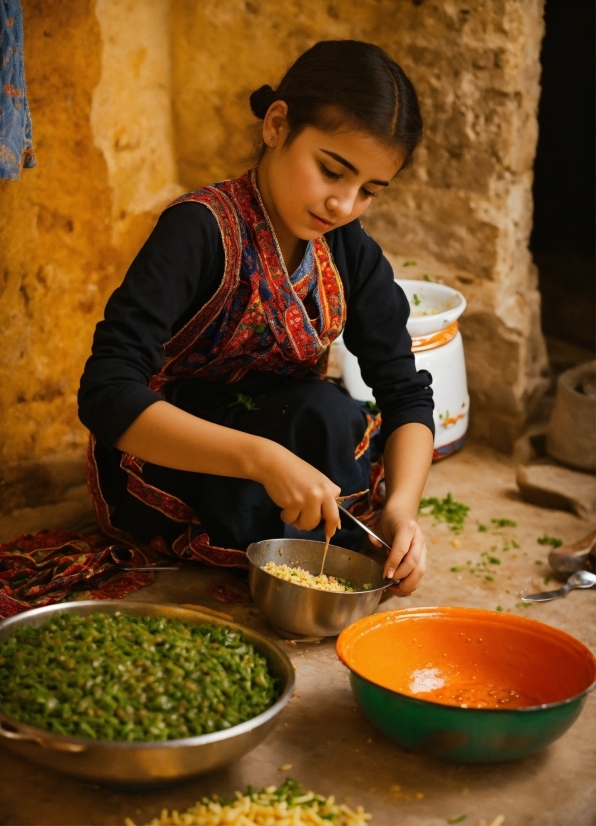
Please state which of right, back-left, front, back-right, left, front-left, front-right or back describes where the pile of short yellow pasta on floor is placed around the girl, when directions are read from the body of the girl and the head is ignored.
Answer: front-right

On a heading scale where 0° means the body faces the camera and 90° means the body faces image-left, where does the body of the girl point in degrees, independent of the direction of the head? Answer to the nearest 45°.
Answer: approximately 315°

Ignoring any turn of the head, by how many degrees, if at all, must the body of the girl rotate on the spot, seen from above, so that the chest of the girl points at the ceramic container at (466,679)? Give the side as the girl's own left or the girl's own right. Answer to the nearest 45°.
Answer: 0° — they already face it

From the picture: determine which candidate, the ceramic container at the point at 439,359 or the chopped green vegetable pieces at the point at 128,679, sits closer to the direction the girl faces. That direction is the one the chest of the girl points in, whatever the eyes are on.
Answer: the chopped green vegetable pieces

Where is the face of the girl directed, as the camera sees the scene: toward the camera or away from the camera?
toward the camera

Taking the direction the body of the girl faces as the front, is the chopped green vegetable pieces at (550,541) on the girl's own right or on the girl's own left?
on the girl's own left

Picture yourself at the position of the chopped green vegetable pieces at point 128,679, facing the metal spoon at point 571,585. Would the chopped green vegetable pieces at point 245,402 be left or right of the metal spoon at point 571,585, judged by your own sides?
left

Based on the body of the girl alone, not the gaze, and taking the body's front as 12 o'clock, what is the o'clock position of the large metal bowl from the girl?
The large metal bowl is roughly at 2 o'clock from the girl.
